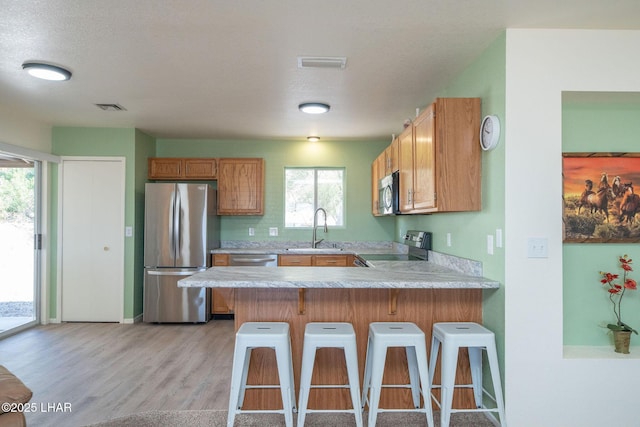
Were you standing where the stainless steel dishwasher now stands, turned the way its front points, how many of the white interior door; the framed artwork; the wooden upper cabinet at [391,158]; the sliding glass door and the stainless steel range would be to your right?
2

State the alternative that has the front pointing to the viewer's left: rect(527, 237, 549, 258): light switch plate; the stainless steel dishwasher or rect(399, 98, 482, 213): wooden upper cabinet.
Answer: the wooden upper cabinet

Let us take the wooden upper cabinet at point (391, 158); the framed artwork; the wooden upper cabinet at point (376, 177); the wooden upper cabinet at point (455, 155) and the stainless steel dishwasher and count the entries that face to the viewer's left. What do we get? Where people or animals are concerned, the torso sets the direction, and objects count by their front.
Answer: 3

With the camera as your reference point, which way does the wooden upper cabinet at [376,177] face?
facing to the left of the viewer

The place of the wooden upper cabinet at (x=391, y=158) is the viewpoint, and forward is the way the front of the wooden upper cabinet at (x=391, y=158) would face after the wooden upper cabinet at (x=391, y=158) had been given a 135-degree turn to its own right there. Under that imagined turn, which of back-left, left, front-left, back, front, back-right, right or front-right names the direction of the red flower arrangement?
right

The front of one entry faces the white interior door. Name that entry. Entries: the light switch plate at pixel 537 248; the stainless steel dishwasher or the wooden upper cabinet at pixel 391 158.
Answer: the wooden upper cabinet

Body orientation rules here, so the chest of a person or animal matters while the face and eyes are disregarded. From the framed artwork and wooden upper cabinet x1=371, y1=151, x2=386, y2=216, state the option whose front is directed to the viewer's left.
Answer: the wooden upper cabinet

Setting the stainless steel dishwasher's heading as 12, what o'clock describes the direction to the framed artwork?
The framed artwork is roughly at 11 o'clock from the stainless steel dishwasher.

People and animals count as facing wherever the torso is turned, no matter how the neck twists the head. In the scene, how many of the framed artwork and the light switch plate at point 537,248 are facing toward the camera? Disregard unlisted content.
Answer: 2

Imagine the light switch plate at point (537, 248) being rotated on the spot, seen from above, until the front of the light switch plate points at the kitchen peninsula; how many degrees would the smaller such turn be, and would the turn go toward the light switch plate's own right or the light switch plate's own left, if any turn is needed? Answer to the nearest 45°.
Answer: approximately 90° to the light switch plate's own right

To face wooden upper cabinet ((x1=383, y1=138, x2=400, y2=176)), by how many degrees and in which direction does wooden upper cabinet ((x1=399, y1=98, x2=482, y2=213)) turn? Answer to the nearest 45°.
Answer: approximately 45° to its right

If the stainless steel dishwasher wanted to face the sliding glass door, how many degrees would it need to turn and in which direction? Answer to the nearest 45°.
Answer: approximately 90° to its right

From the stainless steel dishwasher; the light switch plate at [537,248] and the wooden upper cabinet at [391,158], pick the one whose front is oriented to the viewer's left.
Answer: the wooden upper cabinet

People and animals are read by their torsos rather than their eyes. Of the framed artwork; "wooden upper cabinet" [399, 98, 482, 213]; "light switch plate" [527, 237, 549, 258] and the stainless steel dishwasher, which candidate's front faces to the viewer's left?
the wooden upper cabinet

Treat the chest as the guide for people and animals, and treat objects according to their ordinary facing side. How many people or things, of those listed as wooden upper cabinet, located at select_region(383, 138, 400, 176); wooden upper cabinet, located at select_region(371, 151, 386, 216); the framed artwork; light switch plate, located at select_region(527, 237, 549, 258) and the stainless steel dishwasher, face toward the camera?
3

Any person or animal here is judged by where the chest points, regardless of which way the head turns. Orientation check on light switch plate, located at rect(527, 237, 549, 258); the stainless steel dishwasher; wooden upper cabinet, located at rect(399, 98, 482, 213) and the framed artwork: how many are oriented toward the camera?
3

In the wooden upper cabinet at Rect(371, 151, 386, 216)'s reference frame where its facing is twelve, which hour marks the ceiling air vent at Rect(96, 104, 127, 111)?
The ceiling air vent is roughly at 11 o'clock from the wooden upper cabinet.

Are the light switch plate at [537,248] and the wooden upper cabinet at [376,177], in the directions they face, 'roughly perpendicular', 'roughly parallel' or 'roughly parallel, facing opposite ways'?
roughly perpendicular

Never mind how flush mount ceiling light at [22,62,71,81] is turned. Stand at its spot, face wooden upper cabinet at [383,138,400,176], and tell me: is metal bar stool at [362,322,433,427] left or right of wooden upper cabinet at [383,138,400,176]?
right

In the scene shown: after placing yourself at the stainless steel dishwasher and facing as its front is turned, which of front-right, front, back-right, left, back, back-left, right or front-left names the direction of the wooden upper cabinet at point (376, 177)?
left
